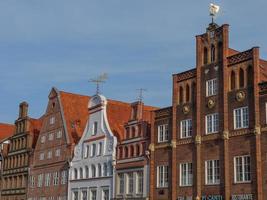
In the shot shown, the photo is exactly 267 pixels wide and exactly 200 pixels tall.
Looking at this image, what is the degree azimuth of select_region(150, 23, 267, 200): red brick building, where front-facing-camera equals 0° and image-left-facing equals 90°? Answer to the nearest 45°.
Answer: approximately 45°
